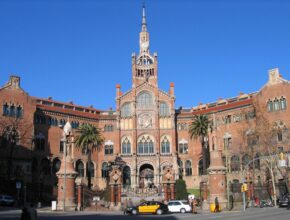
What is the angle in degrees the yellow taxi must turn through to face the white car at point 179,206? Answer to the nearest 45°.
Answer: approximately 135° to its right

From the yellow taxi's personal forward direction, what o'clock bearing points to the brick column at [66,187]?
The brick column is roughly at 1 o'clock from the yellow taxi.

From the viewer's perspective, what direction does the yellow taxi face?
to the viewer's left

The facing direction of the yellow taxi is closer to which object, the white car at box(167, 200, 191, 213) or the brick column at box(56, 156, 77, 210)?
the brick column
